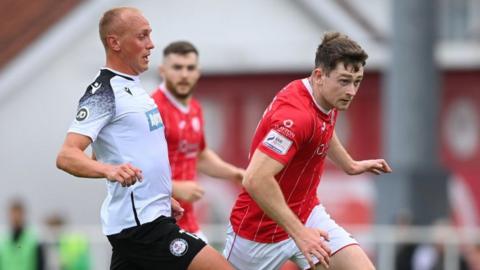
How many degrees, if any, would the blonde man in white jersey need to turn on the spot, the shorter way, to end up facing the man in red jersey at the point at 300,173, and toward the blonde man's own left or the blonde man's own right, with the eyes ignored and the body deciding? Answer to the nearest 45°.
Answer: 0° — they already face them

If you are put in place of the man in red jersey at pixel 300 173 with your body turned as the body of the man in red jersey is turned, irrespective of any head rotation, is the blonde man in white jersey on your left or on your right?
on your right

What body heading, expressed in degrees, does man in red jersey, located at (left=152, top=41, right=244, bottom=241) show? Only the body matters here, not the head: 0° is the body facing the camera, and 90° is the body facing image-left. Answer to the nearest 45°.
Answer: approximately 315°

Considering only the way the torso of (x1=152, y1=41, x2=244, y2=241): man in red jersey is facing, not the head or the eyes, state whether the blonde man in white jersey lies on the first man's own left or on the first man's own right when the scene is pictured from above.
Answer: on the first man's own right

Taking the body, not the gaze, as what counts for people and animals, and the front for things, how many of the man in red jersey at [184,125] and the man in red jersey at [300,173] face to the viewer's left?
0

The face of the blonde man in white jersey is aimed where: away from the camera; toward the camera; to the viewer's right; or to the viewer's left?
to the viewer's right

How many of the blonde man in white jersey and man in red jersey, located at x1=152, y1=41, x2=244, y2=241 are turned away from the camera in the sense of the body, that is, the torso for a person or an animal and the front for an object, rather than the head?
0

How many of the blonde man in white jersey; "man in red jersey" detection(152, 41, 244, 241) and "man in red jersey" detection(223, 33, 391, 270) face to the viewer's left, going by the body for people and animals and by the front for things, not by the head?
0

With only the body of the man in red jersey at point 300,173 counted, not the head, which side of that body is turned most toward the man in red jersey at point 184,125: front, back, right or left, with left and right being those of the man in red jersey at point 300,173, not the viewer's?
back

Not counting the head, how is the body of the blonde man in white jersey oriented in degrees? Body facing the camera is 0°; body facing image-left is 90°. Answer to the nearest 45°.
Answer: approximately 270°
